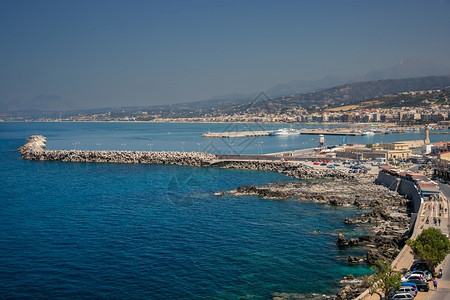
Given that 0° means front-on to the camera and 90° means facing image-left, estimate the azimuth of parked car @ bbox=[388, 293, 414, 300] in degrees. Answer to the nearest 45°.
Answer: approximately 90°

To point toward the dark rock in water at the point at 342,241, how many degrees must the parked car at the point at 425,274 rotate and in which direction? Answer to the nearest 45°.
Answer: approximately 45° to its right

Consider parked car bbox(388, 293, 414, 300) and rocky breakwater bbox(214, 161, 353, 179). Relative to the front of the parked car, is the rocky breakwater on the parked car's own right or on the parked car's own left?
on the parked car's own right

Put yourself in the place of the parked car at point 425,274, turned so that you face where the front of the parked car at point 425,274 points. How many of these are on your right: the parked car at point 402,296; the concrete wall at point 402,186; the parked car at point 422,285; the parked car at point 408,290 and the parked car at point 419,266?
2

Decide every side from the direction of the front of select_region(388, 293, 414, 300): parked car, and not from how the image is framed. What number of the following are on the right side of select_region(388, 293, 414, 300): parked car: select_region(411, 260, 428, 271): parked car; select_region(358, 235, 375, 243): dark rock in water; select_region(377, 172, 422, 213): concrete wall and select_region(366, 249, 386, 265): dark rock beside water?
4

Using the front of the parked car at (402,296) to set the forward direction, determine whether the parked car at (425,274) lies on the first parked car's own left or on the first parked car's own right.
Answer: on the first parked car's own right

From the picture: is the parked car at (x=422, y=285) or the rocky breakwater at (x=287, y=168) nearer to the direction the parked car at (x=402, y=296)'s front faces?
the rocky breakwater

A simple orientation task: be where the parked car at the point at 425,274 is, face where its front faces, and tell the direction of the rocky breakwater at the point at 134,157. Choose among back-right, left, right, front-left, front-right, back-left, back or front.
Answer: front-right

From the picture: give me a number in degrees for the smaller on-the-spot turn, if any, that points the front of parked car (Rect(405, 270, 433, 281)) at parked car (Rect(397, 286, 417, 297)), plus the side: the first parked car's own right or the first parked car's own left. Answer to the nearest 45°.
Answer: approximately 90° to the first parked car's own left

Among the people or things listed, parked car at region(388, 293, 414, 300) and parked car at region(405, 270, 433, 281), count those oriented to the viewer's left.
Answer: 2

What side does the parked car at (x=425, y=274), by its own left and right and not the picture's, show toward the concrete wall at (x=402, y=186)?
right

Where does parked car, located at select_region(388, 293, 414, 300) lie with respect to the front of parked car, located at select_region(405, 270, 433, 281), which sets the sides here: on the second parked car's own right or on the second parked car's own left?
on the second parked car's own left

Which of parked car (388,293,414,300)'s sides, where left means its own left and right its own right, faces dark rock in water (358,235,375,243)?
right

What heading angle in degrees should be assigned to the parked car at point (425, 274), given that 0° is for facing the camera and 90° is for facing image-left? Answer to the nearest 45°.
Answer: approximately 90°

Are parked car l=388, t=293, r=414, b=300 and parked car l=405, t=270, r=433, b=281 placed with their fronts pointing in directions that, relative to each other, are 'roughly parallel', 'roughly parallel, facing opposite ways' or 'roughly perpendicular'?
roughly parallel
